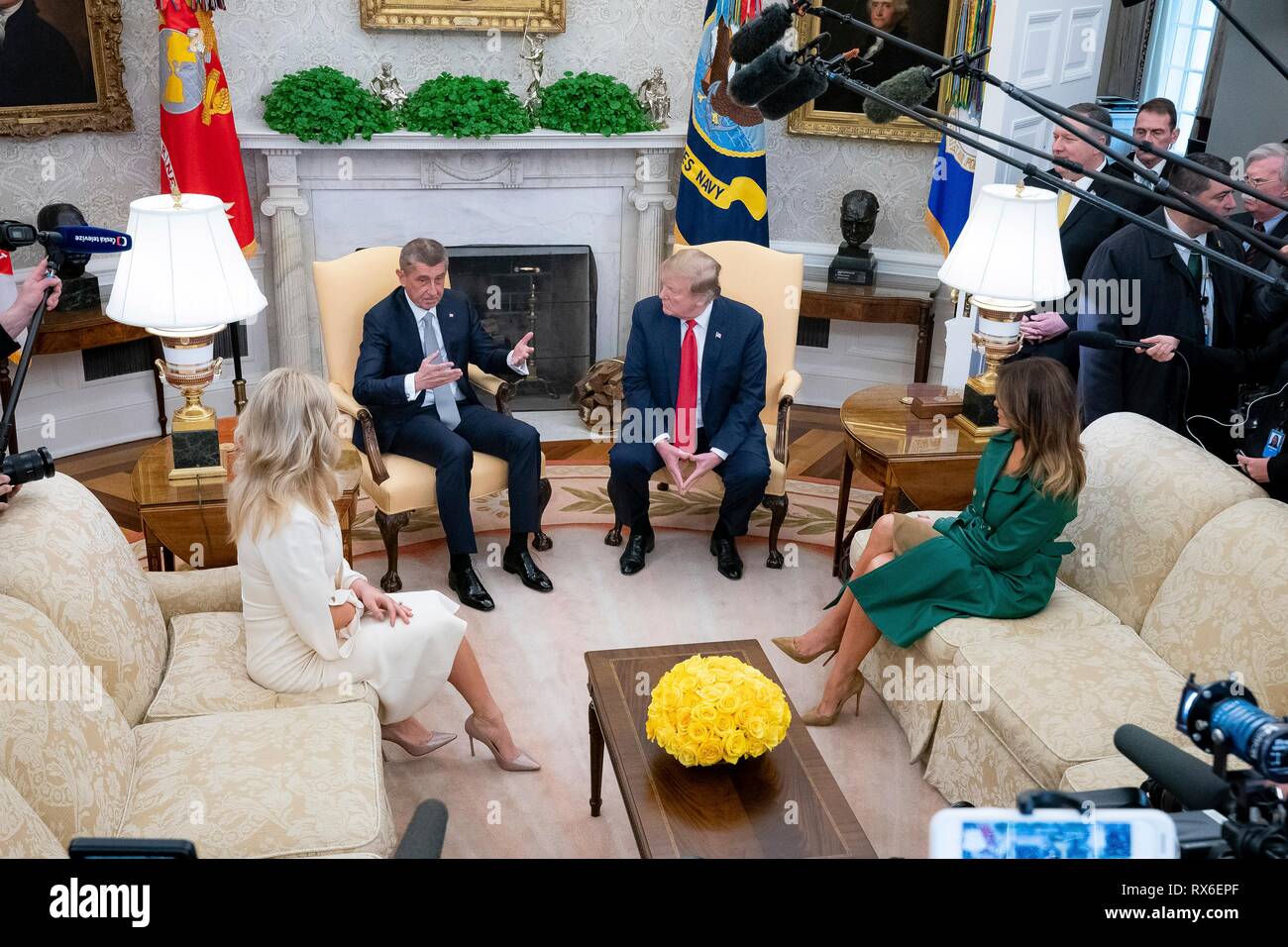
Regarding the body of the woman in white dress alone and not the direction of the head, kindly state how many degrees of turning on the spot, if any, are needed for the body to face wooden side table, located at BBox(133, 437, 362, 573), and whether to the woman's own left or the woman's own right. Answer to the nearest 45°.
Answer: approximately 135° to the woman's own left

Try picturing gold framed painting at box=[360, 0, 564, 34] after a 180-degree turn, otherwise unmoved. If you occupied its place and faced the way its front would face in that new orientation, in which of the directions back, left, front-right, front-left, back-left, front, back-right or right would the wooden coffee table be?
back

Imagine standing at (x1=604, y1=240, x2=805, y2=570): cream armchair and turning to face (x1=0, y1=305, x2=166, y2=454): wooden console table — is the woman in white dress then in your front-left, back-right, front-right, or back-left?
front-left

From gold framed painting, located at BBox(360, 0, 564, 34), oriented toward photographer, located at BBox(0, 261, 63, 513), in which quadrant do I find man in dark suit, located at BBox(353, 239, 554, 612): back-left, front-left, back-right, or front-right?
front-left

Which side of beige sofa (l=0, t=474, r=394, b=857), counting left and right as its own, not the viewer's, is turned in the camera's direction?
right

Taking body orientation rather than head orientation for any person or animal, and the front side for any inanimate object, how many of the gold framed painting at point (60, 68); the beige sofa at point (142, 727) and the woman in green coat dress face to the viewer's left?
1

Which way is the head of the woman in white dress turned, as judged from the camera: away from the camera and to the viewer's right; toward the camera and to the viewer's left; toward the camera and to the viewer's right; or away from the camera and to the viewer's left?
away from the camera and to the viewer's right

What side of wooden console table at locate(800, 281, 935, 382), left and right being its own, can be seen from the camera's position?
front

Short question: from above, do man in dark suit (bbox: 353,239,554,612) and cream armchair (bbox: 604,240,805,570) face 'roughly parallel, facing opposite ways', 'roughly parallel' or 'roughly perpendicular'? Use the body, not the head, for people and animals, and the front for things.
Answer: roughly perpendicular

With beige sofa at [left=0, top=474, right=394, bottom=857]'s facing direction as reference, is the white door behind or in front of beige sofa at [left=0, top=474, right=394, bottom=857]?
in front

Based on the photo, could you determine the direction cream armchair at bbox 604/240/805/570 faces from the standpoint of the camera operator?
facing the viewer and to the left of the viewer

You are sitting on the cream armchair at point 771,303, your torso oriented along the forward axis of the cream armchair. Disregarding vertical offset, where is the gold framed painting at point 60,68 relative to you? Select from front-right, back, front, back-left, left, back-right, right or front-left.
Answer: front-right

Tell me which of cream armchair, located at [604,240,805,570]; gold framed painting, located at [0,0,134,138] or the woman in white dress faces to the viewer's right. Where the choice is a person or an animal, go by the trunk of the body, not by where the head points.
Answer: the woman in white dress

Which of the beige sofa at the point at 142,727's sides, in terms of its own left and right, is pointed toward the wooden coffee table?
front

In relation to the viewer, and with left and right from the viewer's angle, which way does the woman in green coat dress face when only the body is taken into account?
facing to the left of the viewer

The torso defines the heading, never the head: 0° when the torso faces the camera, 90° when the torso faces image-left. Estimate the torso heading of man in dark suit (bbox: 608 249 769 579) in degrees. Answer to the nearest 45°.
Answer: approximately 0°

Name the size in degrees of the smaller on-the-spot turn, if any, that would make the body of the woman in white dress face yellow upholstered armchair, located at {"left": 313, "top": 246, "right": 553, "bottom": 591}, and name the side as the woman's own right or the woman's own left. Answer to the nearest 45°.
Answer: approximately 90° to the woman's own left

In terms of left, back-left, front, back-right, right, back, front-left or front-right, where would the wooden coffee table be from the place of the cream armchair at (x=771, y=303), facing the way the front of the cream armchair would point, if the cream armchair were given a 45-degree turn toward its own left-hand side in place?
front

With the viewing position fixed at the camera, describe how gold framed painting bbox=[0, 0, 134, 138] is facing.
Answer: facing the viewer

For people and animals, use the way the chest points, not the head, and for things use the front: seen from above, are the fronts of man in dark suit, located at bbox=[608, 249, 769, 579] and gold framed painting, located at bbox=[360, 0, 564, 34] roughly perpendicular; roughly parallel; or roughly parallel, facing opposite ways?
roughly parallel

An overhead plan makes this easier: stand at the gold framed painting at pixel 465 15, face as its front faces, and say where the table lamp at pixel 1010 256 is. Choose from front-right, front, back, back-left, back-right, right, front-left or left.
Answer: front-left

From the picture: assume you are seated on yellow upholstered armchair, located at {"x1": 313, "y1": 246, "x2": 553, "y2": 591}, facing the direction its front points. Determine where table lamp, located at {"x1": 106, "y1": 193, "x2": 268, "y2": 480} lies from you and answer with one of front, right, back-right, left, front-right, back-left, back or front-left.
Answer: right
